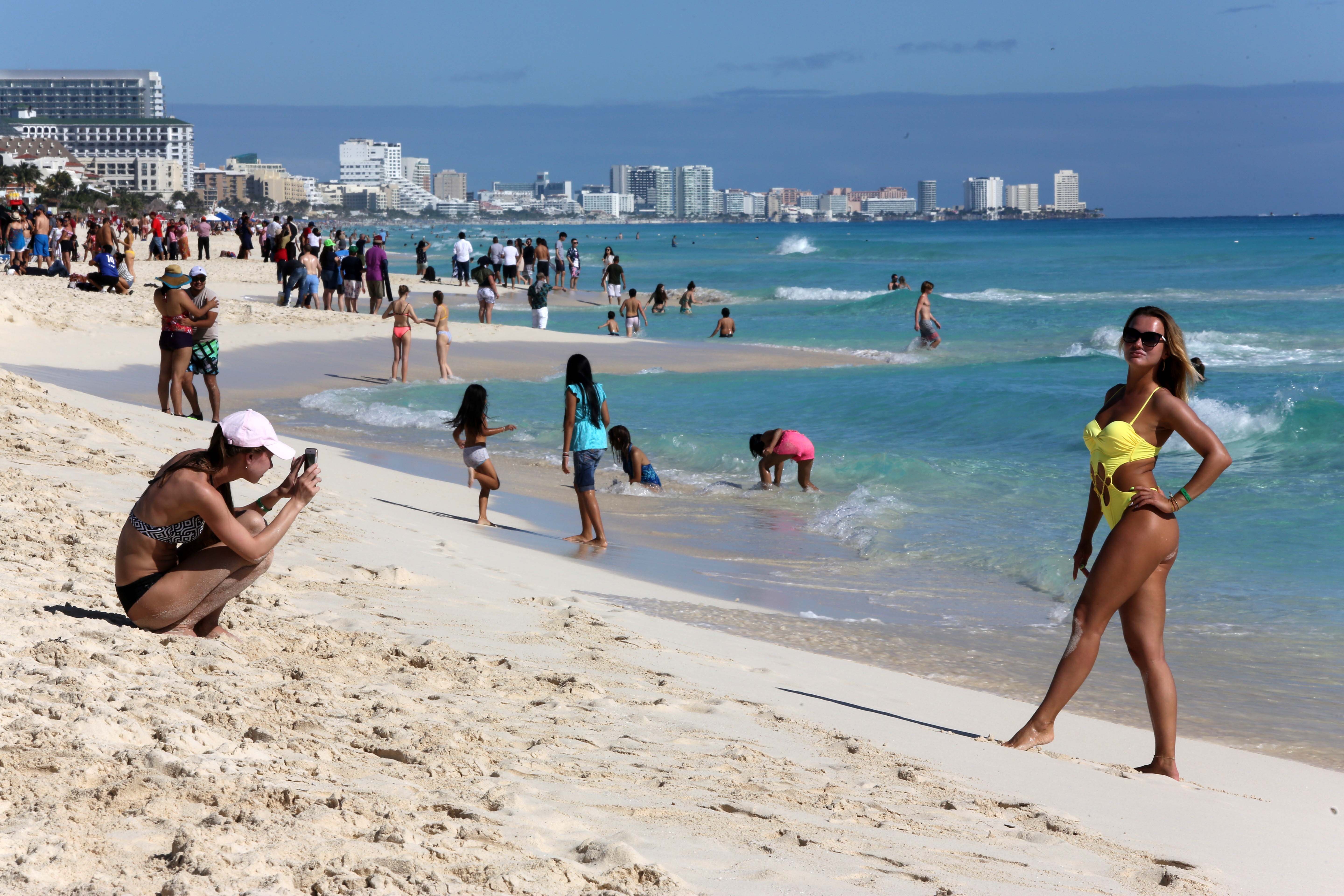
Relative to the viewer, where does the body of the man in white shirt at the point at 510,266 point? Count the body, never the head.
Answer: away from the camera

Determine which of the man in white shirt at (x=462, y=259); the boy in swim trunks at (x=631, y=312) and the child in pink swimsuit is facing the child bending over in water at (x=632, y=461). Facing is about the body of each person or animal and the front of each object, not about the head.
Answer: the child in pink swimsuit

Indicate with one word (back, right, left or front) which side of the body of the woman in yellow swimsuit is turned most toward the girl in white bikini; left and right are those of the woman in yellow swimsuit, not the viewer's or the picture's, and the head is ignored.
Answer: right

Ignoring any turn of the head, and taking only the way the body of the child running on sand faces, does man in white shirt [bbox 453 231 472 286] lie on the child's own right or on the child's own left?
on the child's own left

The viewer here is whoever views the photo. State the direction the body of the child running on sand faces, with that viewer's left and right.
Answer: facing away from the viewer and to the right of the viewer

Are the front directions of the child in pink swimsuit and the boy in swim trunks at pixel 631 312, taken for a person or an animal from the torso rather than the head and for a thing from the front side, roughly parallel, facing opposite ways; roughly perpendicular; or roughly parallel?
roughly perpendicular

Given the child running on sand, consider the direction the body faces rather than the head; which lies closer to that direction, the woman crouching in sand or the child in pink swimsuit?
the child in pink swimsuit

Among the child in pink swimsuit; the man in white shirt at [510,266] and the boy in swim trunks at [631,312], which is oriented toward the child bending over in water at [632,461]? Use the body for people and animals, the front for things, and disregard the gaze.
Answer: the child in pink swimsuit

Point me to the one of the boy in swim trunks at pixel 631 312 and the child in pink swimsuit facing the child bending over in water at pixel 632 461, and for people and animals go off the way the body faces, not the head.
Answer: the child in pink swimsuit

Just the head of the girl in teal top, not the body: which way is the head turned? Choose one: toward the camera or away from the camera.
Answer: away from the camera

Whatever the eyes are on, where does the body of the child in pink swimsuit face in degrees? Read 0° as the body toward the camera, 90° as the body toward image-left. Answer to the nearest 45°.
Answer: approximately 90°
